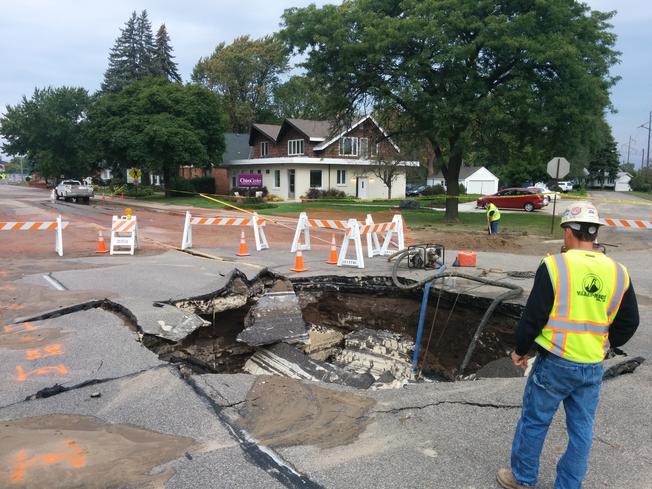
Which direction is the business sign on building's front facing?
toward the camera

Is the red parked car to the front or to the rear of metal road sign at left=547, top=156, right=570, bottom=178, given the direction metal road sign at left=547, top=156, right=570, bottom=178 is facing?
to the front

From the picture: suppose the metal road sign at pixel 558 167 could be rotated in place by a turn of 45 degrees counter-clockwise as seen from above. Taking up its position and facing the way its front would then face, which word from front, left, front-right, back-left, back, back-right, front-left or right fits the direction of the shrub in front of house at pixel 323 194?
front

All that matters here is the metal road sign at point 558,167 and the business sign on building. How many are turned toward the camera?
1

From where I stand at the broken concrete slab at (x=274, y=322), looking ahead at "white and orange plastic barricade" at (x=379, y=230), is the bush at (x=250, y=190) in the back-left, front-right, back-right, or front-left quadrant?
front-left

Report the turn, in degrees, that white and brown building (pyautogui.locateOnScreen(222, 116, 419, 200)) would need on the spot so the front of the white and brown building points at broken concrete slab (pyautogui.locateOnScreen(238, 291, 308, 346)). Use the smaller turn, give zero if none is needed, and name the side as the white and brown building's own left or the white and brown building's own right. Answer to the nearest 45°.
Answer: approximately 45° to the white and brown building's own left

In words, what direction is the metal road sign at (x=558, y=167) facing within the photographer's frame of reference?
facing away from the viewer

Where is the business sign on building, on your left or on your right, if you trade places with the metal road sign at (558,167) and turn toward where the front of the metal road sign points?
on your left

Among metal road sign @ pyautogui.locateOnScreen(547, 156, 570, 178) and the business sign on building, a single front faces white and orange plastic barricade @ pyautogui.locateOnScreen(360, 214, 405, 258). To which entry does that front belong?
the business sign on building

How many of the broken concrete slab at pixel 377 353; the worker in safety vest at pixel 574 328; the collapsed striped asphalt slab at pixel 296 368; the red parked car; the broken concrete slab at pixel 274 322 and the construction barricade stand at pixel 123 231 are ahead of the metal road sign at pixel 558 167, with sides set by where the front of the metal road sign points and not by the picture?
1

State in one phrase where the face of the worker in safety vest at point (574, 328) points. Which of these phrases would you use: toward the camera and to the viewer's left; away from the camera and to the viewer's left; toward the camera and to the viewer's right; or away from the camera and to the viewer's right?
away from the camera and to the viewer's left

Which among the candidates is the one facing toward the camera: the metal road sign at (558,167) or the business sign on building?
the business sign on building

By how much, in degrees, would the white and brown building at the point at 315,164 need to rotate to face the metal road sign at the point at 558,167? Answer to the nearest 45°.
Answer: approximately 45° to its left

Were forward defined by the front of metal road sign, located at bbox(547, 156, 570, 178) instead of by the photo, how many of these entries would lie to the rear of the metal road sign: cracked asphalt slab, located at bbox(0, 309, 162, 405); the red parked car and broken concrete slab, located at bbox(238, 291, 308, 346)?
2

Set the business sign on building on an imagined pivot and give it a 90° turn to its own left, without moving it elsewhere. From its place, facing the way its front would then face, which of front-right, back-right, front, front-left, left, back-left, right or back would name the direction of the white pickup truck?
back

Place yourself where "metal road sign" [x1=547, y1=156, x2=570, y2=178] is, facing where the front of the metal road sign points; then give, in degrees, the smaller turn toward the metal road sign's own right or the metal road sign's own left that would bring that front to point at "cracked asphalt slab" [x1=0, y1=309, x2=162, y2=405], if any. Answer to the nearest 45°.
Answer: approximately 180°

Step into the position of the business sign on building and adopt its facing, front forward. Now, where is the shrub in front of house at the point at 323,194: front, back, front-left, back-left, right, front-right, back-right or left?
left

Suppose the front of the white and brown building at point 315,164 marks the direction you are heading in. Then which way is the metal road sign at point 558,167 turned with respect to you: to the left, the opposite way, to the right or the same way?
the opposite way
